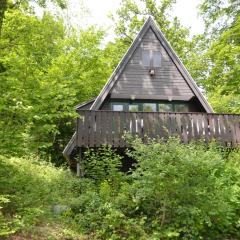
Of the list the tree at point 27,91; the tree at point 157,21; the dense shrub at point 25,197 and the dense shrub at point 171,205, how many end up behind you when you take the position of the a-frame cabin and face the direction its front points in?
1

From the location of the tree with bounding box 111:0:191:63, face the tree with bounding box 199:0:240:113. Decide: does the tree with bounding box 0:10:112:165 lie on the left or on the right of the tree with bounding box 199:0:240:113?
right

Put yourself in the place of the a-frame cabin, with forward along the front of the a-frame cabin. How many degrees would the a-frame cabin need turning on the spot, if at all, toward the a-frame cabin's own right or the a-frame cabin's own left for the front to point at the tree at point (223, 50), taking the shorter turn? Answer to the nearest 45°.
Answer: approximately 135° to the a-frame cabin's own left

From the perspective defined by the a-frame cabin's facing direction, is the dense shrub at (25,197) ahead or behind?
ahead

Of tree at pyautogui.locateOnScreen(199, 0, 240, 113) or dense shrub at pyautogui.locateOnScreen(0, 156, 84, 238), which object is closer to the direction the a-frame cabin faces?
the dense shrub

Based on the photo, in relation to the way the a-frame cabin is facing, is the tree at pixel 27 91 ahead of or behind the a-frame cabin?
ahead

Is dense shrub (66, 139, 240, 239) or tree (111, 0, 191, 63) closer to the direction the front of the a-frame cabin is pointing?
the dense shrub

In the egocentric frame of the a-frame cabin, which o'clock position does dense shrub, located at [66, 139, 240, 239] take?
The dense shrub is roughly at 12 o'clock from the a-frame cabin.

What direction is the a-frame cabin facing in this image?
toward the camera

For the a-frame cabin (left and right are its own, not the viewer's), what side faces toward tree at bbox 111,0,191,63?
back
